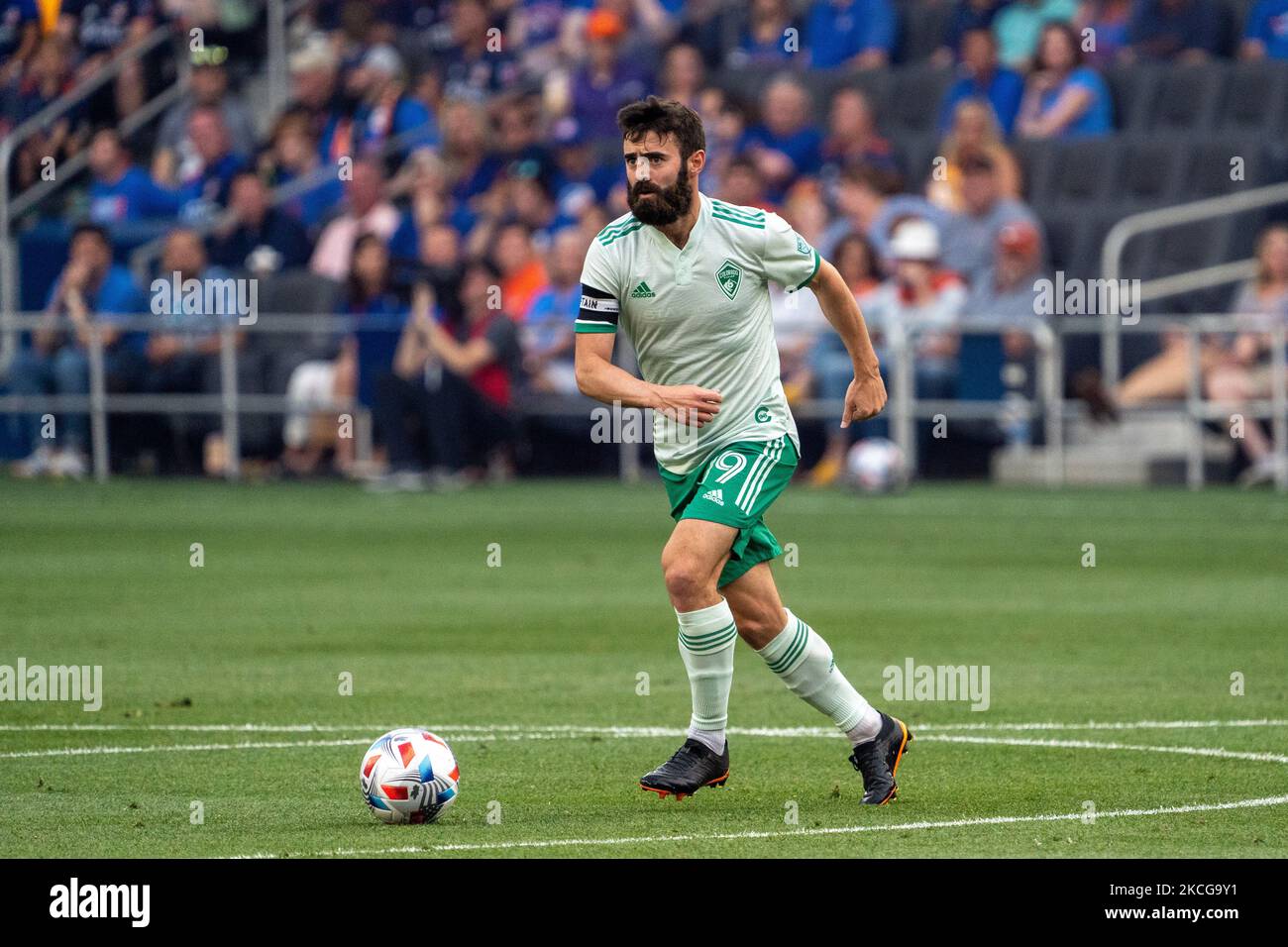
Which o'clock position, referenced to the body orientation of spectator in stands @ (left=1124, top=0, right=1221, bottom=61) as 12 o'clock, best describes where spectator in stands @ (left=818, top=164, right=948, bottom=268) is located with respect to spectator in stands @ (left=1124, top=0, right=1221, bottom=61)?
spectator in stands @ (left=818, top=164, right=948, bottom=268) is roughly at 2 o'clock from spectator in stands @ (left=1124, top=0, right=1221, bottom=61).

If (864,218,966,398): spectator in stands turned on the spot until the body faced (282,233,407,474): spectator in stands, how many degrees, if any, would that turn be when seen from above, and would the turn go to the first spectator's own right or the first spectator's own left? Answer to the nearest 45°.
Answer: approximately 90° to the first spectator's own right

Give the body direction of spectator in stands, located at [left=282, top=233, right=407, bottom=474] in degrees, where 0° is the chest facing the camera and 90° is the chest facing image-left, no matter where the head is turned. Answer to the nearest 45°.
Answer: approximately 45°

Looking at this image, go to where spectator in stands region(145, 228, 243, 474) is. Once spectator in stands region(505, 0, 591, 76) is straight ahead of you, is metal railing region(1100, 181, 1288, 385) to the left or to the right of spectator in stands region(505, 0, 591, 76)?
right

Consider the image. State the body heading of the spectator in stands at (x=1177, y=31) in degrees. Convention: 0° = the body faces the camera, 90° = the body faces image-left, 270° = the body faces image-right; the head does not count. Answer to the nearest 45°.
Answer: approximately 0°

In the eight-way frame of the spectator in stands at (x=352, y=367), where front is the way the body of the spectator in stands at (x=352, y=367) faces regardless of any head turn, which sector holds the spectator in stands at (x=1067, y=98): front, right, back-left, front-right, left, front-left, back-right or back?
back-left
